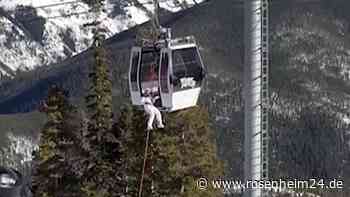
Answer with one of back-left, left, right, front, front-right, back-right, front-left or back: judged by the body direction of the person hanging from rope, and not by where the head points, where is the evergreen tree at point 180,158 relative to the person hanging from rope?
front-left
